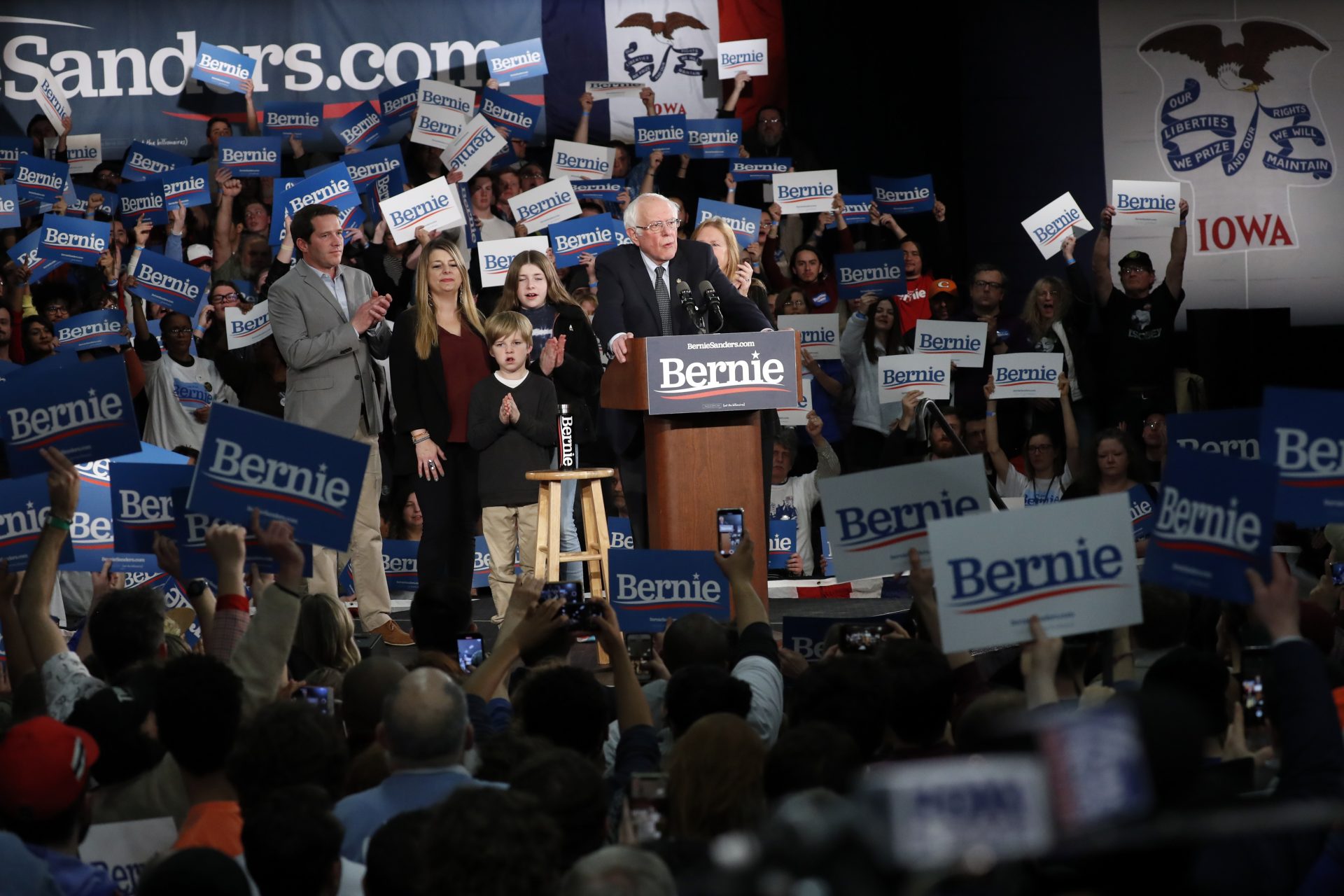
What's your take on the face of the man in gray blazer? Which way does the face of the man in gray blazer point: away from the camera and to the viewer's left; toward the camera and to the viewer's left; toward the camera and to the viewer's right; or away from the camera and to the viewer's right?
toward the camera and to the viewer's right

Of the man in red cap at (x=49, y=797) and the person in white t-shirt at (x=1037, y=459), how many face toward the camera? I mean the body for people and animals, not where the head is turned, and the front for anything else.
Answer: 1

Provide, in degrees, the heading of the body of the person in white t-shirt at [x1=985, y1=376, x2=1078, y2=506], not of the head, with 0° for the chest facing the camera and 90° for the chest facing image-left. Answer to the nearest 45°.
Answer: approximately 0°

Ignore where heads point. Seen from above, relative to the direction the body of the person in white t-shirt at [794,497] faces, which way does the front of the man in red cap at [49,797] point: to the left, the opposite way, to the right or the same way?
the opposite way

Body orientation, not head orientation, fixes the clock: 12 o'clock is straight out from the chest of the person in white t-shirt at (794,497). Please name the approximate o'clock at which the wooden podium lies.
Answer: The wooden podium is roughly at 12 o'clock from the person in white t-shirt.

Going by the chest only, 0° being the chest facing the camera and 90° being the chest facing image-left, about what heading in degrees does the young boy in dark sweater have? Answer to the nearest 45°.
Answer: approximately 0°
